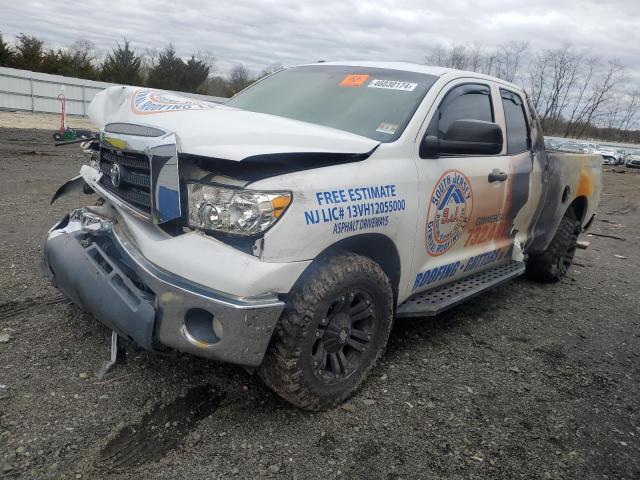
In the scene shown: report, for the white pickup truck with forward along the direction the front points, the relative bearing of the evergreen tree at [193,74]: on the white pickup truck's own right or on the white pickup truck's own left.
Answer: on the white pickup truck's own right

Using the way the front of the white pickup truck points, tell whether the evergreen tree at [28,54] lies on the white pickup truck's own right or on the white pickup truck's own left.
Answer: on the white pickup truck's own right

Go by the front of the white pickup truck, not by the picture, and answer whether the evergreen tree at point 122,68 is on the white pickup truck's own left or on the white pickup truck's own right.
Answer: on the white pickup truck's own right

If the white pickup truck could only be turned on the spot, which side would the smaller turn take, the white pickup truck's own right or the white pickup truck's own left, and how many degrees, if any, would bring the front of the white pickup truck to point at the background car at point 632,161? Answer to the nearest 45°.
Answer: approximately 180°

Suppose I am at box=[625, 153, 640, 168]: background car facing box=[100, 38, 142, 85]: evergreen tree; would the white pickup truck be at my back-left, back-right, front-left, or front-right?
front-left

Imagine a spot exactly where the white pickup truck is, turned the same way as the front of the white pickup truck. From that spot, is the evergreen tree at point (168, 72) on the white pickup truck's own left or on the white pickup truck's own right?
on the white pickup truck's own right

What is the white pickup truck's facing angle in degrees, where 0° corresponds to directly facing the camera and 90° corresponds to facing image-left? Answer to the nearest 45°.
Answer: approximately 45°

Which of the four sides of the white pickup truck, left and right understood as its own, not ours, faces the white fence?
right

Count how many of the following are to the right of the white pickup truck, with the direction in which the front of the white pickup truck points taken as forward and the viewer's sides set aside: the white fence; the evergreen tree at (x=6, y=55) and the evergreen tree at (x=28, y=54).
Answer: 3
